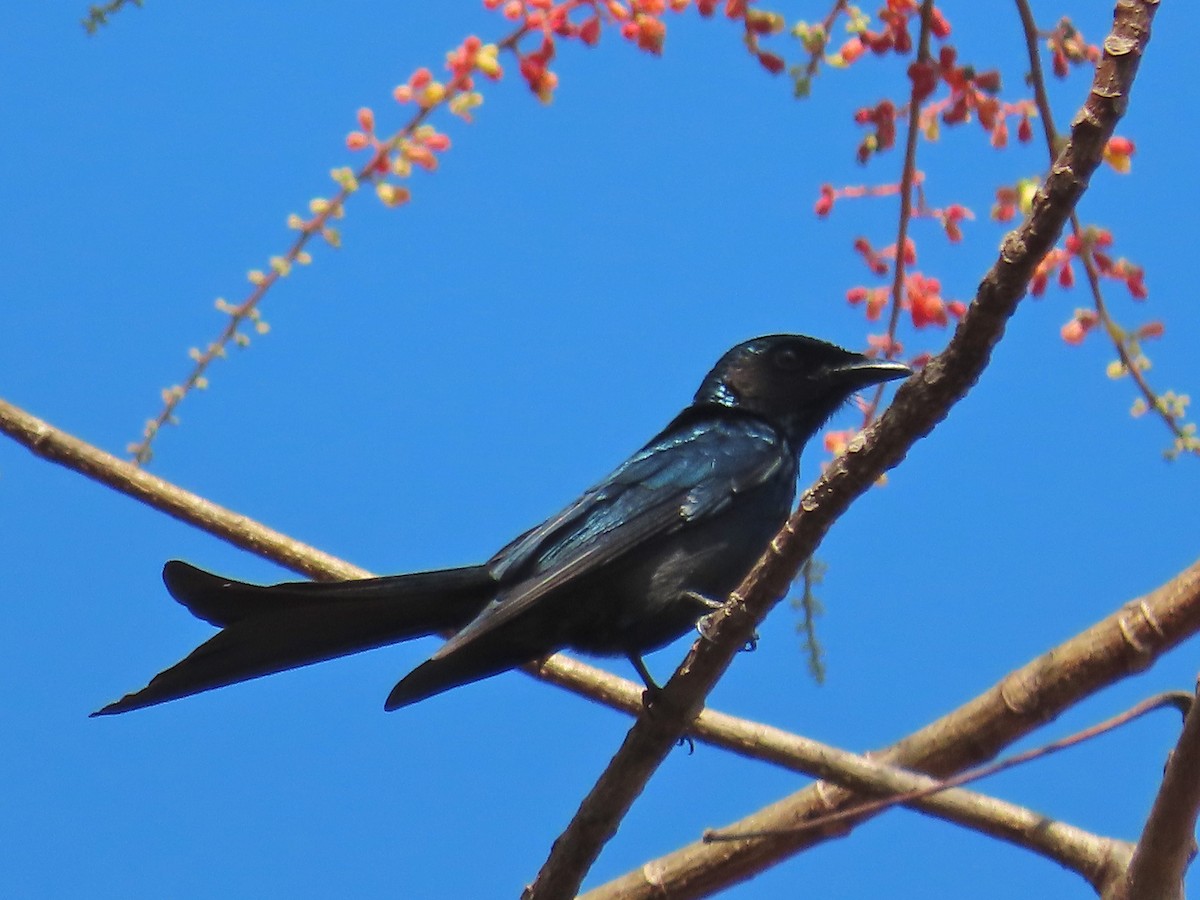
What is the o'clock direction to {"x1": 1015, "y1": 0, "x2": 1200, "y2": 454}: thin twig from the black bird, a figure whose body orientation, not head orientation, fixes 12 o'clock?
The thin twig is roughly at 1 o'clock from the black bird.

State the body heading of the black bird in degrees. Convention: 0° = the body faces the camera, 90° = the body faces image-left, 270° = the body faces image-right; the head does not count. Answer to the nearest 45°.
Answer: approximately 270°
